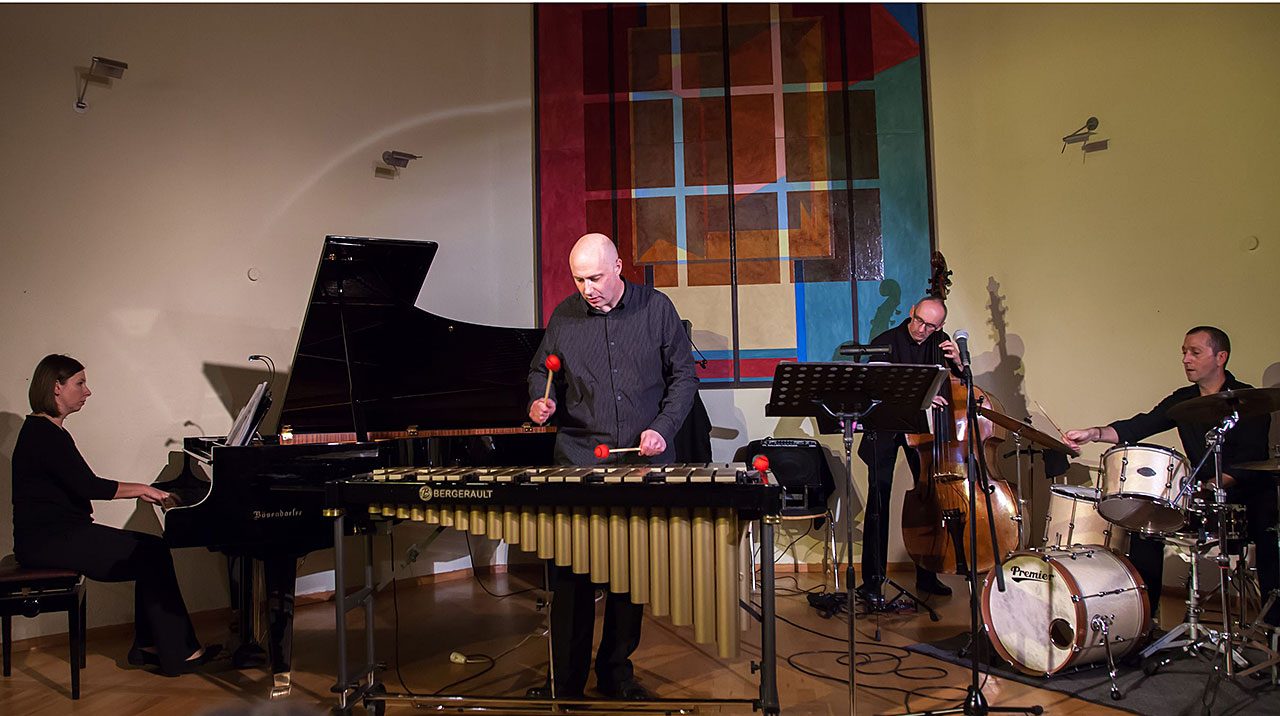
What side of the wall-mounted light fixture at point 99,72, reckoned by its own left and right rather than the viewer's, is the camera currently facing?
right

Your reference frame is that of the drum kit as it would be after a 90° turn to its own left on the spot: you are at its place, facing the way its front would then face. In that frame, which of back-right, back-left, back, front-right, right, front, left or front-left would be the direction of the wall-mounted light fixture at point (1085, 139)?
back-left

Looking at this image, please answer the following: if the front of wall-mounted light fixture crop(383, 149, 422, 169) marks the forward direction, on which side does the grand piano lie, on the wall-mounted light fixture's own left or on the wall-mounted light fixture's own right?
on the wall-mounted light fixture's own right

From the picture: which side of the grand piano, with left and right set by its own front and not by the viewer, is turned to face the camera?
left

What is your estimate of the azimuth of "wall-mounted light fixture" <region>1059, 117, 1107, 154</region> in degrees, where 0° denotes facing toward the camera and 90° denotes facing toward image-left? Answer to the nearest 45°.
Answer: approximately 45°

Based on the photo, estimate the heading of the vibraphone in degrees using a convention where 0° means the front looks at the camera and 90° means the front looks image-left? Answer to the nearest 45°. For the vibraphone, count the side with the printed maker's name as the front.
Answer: approximately 0°

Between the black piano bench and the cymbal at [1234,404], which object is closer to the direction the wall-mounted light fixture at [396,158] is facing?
the cymbal
